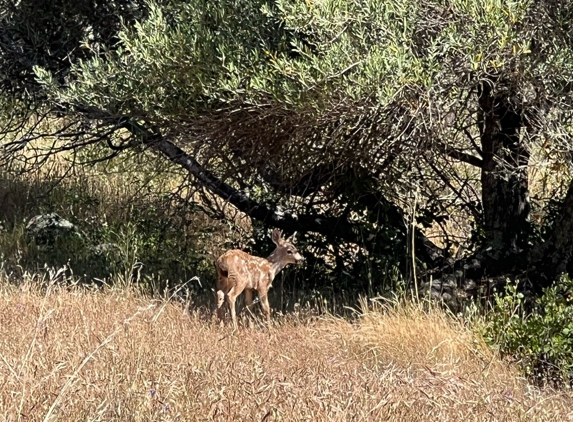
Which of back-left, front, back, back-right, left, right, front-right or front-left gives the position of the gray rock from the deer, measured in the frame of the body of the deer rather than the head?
left

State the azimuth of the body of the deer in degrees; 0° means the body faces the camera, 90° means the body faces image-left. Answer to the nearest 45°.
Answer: approximately 225°
